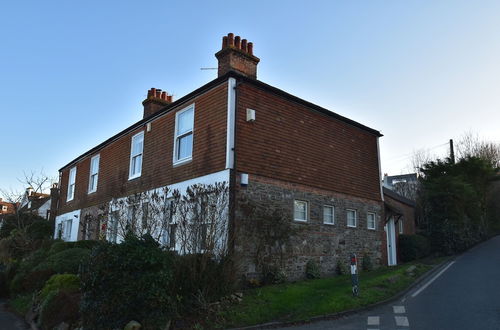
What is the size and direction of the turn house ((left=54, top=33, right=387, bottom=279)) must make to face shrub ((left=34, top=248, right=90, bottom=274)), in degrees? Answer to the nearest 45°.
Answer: approximately 45° to its right

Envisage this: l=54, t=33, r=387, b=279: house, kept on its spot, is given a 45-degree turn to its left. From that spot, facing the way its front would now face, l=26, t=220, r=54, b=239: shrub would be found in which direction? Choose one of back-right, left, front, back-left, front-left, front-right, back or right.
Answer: back-right

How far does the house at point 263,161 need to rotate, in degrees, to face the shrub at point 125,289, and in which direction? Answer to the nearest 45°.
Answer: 0° — it already faces it

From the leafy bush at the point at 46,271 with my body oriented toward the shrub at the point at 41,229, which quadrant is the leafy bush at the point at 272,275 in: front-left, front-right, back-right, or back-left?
back-right

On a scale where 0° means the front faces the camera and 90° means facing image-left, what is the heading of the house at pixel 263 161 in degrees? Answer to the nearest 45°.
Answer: approximately 45°

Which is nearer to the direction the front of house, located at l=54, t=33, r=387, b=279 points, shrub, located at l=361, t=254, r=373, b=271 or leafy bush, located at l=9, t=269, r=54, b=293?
the leafy bush

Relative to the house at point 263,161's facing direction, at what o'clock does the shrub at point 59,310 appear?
The shrub is roughly at 12 o'clock from the house.
